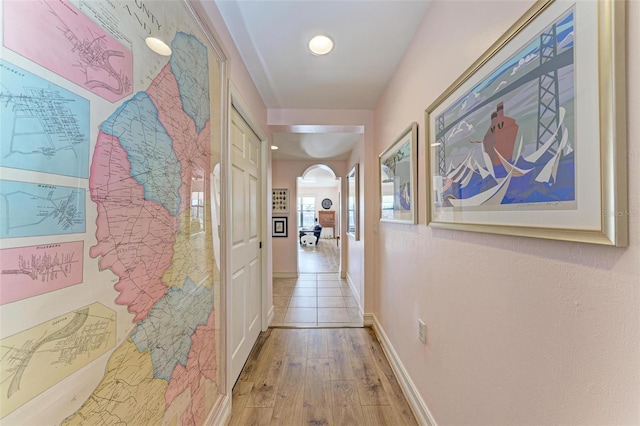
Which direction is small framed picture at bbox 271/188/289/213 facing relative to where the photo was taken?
toward the camera

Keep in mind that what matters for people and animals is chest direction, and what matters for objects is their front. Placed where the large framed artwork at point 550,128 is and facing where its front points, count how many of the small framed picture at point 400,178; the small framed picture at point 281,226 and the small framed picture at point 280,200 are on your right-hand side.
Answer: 3

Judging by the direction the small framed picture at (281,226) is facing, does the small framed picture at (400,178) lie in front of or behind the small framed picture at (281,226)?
in front

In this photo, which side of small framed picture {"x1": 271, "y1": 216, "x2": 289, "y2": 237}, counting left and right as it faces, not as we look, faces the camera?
front

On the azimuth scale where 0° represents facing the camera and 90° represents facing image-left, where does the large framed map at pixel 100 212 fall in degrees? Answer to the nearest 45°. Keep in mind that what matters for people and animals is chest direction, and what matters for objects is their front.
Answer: approximately 315°

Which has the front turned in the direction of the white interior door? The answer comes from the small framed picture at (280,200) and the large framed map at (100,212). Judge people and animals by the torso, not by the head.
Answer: the small framed picture

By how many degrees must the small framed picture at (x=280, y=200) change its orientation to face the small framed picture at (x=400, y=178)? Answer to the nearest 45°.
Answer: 0° — it already faces it

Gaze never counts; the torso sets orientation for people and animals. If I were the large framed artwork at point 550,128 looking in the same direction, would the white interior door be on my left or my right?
on my right

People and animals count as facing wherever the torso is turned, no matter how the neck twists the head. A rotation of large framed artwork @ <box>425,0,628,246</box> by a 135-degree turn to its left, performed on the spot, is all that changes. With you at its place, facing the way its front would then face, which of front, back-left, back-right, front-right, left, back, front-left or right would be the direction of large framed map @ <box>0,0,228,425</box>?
back-right

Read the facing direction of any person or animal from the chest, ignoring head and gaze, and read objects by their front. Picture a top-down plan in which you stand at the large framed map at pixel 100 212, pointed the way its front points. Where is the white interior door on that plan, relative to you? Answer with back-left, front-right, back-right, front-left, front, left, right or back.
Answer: left

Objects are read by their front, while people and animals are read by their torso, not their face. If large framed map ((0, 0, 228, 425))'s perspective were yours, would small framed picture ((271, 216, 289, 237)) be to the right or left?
on its left

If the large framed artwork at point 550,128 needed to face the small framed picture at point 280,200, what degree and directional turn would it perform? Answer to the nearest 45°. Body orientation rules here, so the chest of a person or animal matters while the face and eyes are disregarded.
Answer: approximately 90° to its right

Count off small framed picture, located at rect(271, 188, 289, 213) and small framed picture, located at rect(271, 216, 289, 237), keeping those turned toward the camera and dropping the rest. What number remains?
2

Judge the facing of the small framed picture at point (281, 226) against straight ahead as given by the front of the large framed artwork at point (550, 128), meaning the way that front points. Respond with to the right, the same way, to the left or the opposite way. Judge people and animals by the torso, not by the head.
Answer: to the left

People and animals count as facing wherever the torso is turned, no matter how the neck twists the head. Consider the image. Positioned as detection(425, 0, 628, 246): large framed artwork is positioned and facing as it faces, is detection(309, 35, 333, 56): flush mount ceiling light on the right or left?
on its right
